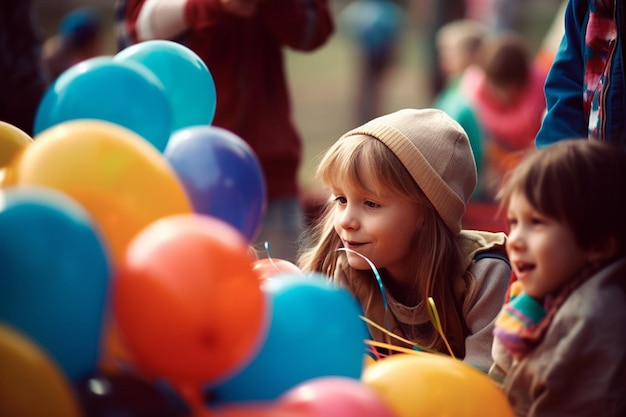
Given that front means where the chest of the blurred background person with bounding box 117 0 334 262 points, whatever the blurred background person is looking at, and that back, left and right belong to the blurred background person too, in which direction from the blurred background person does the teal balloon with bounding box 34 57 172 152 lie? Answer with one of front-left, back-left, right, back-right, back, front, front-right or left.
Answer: front

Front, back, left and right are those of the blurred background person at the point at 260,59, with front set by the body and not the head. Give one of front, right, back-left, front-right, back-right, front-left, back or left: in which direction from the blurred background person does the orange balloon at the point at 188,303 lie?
front

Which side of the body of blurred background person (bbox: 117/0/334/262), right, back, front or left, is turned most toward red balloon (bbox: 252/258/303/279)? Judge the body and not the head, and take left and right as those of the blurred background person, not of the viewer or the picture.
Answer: front

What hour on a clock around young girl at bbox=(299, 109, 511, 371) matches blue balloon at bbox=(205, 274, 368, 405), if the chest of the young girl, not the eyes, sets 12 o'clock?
The blue balloon is roughly at 11 o'clock from the young girl.

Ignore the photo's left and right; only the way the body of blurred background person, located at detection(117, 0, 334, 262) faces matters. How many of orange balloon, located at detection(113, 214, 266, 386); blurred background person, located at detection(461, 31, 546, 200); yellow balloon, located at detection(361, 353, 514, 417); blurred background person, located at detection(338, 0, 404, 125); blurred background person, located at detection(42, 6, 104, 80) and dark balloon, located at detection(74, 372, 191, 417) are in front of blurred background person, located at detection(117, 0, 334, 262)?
3

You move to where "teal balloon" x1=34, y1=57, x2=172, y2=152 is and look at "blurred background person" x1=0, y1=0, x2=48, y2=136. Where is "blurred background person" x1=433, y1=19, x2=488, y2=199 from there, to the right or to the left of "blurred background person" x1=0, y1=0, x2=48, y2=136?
right

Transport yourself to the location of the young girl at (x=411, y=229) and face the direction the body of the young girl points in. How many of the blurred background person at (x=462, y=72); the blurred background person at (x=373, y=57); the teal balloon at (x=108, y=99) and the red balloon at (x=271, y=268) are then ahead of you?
2

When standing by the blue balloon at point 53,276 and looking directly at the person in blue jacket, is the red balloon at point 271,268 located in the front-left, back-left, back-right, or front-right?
front-left

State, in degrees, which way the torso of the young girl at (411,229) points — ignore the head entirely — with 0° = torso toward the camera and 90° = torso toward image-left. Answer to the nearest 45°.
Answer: approximately 45°

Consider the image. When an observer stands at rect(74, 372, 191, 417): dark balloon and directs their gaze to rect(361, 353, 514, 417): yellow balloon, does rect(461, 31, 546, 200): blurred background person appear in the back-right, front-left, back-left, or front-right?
front-left

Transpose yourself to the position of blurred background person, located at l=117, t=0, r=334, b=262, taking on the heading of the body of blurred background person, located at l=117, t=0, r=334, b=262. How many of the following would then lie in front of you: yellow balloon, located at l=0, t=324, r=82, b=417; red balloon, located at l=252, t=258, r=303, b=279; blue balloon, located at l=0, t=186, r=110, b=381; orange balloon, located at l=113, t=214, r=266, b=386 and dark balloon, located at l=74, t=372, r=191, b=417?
5

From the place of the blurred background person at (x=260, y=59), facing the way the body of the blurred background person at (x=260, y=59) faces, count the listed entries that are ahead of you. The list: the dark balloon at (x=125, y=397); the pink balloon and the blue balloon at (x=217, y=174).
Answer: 3

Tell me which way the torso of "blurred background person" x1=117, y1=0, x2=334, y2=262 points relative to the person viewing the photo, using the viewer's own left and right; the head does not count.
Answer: facing the viewer

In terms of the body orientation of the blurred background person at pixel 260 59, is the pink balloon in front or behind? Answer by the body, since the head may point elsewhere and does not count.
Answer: in front

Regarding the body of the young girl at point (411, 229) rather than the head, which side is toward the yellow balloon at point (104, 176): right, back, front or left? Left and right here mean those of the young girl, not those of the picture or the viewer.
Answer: front

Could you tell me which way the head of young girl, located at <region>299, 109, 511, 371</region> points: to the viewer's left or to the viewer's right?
to the viewer's left
